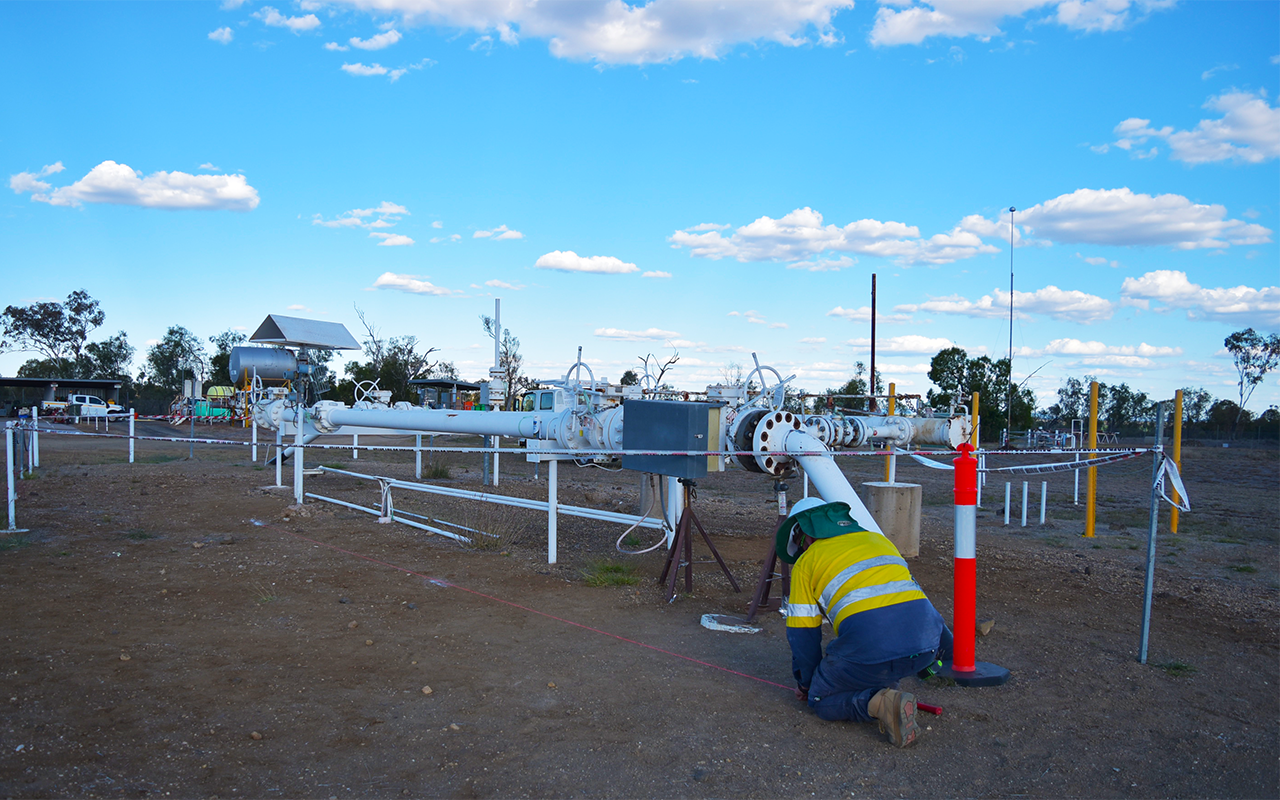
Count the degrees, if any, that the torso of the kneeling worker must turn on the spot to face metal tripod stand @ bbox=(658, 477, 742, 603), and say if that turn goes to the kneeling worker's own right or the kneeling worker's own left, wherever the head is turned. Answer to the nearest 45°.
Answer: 0° — they already face it

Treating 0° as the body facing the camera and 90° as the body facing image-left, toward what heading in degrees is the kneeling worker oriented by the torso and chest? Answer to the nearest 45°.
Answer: approximately 135°

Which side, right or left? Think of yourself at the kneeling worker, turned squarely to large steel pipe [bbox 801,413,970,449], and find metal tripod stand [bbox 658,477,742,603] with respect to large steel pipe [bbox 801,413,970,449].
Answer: left

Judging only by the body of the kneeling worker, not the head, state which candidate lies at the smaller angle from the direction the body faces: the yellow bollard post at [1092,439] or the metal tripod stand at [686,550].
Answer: the metal tripod stand

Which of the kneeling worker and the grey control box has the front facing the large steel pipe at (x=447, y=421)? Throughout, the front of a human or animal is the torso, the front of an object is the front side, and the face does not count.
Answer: the kneeling worker

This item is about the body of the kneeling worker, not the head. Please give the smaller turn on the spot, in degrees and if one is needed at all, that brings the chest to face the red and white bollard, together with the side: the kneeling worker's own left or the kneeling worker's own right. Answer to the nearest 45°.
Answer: approximately 90° to the kneeling worker's own right

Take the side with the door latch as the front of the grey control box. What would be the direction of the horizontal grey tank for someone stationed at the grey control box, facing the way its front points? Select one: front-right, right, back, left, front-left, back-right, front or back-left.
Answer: back-right

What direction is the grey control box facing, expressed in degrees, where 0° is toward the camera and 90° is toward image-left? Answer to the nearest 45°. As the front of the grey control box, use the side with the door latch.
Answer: approximately 0°

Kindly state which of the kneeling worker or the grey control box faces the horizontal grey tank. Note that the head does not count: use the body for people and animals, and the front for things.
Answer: the kneeling worker

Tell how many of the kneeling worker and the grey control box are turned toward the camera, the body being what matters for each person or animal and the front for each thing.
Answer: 1

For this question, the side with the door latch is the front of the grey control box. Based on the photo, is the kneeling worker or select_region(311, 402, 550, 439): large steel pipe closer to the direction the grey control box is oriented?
the kneeling worker

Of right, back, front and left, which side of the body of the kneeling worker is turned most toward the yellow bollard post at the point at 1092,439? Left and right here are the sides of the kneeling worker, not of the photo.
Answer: right
